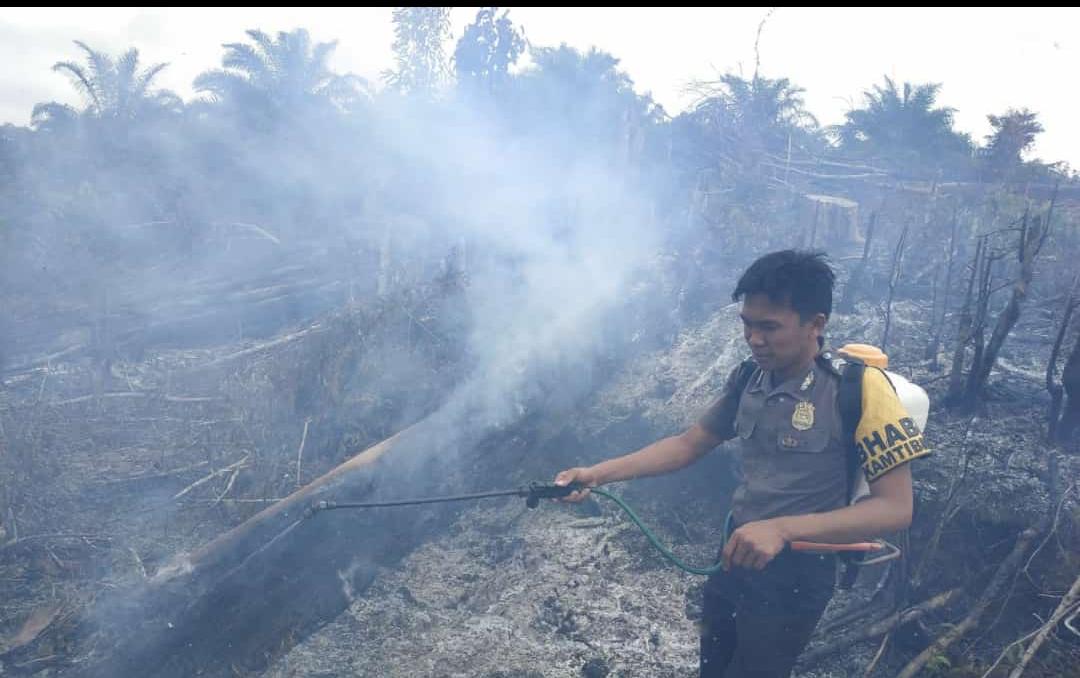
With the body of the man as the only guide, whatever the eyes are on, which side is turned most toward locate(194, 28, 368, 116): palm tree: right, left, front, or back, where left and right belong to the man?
right

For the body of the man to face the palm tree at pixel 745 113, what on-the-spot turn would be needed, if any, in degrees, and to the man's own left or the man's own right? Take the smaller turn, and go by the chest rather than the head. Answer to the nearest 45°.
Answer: approximately 135° to the man's own right

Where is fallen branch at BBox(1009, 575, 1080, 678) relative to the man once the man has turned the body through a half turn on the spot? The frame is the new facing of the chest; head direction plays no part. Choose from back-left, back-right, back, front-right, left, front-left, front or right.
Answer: front

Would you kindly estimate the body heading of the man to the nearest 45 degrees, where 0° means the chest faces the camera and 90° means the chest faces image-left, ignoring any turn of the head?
approximately 45°

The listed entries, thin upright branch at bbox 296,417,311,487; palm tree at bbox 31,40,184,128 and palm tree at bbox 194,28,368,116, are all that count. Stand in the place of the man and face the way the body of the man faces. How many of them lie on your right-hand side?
3

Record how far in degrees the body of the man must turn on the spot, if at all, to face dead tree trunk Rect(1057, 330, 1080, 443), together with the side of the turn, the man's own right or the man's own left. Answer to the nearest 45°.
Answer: approximately 180°

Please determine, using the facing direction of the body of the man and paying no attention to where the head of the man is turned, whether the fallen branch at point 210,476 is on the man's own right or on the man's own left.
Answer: on the man's own right
